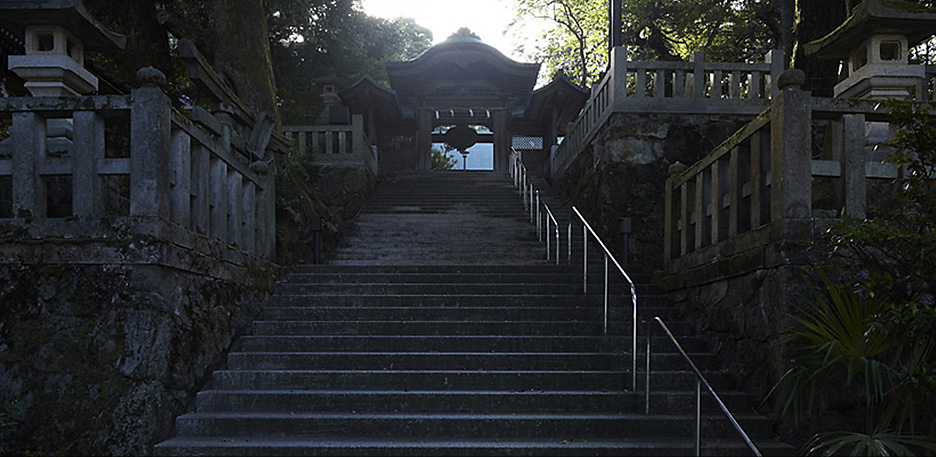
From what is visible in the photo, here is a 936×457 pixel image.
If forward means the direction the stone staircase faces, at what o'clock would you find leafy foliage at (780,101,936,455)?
The leafy foliage is roughly at 10 o'clock from the stone staircase.

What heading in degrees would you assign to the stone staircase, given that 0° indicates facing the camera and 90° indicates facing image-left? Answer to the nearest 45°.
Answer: approximately 0°

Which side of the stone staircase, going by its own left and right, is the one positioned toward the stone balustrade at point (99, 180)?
right

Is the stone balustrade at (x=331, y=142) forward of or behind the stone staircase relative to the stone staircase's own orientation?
behind

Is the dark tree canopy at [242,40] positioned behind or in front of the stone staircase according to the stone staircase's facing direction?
behind

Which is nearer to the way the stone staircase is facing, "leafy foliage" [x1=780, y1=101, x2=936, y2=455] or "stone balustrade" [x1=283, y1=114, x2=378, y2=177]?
the leafy foliage

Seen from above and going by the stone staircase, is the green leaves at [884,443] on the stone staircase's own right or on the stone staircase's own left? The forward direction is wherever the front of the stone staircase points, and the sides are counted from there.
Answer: on the stone staircase's own left

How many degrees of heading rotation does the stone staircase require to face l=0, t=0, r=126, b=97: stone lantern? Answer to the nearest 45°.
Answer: approximately 90° to its right
